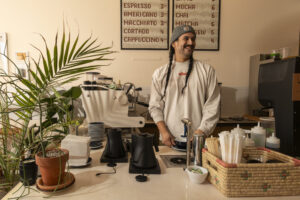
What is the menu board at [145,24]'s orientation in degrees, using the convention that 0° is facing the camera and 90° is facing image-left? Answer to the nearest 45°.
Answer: approximately 0°

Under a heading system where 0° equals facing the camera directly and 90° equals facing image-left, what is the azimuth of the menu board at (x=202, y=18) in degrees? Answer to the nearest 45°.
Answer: approximately 0°

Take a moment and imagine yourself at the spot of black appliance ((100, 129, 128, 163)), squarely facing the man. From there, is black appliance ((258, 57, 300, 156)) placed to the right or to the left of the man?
right

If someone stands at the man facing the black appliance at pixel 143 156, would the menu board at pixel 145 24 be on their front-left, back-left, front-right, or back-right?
back-right

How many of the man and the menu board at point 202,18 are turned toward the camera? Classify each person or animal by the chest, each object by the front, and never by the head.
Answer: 2

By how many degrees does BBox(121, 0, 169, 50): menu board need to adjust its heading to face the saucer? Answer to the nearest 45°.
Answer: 0° — it already faces it

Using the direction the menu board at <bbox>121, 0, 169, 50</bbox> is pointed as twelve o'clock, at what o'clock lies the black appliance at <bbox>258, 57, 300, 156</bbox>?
The black appliance is roughly at 11 o'clock from the menu board.

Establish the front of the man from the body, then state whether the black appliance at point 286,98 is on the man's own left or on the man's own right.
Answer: on the man's own left
